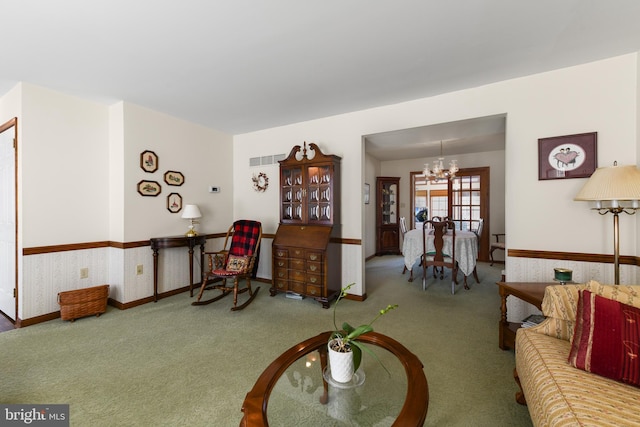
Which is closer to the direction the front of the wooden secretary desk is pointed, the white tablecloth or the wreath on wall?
the wreath on wall

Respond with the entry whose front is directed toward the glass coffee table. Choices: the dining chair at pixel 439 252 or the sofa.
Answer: the sofa

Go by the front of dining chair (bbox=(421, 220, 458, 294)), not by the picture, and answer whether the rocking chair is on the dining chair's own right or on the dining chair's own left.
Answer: on the dining chair's own left

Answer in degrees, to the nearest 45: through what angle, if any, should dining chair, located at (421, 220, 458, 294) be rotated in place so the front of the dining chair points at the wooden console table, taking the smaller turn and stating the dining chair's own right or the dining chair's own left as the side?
approximately 135° to the dining chair's own left

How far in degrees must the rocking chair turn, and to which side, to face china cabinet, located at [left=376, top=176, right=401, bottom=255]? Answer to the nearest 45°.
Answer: approximately 180°

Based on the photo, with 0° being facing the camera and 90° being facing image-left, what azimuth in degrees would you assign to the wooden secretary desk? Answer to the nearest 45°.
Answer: approximately 45°

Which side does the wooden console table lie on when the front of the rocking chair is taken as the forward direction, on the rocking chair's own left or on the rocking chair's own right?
on the rocking chair's own right

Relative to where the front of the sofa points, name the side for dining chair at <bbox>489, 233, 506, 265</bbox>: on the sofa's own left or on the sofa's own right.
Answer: on the sofa's own right

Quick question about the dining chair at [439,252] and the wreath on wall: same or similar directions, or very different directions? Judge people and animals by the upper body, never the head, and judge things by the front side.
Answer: very different directions

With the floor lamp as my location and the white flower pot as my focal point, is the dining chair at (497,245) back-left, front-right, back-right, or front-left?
back-right

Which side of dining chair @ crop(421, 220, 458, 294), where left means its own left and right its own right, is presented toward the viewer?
back

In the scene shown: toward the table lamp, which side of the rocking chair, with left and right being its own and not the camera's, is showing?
right

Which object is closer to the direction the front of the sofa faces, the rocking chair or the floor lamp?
the rocking chair

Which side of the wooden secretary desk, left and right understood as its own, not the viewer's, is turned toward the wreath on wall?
right

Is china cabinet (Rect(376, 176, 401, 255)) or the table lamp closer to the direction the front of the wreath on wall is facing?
the table lamp

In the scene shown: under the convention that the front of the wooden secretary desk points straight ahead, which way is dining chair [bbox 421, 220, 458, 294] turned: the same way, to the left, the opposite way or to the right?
the opposite way
